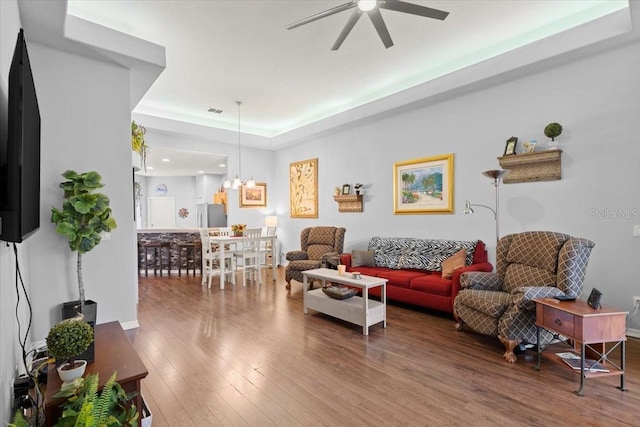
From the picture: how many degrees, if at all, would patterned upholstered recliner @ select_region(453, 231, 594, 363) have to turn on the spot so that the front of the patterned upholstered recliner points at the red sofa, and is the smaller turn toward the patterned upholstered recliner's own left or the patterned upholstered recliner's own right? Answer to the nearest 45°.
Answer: approximately 90° to the patterned upholstered recliner's own right

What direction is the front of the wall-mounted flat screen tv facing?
to the viewer's right

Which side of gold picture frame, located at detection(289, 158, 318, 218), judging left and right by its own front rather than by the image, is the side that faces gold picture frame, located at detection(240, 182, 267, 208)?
right

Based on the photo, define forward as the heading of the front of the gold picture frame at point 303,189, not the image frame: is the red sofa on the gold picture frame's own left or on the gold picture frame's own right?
on the gold picture frame's own left

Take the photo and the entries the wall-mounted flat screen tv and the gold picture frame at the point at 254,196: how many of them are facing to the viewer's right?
1
